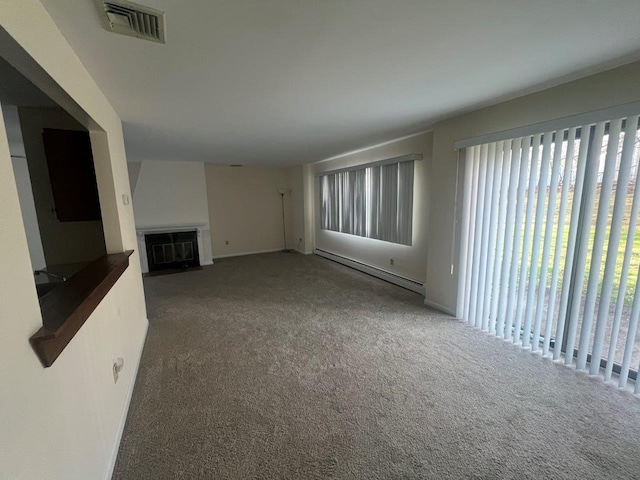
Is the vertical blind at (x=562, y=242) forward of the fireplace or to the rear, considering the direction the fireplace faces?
forward

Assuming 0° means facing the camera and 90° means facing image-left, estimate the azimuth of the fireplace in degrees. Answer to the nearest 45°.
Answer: approximately 0°

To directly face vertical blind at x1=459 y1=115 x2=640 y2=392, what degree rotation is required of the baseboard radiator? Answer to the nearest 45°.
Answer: approximately 90° to its left

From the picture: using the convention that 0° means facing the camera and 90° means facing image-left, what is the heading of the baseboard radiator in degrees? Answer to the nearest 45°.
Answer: approximately 45°

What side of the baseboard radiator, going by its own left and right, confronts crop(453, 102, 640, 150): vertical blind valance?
left

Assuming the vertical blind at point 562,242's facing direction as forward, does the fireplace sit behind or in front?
in front

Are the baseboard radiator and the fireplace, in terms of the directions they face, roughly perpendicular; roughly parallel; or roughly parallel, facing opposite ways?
roughly perpendicular

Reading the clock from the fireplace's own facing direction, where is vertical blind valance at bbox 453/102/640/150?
The vertical blind valance is roughly at 11 o'clock from the fireplace.

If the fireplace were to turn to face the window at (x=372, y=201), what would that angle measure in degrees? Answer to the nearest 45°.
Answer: approximately 45° to its left

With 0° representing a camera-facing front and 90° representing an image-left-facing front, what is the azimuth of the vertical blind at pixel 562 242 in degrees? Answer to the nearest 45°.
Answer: approximately 45°

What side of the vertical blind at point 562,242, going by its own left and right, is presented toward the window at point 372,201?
right

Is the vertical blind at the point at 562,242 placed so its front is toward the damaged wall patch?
yes
